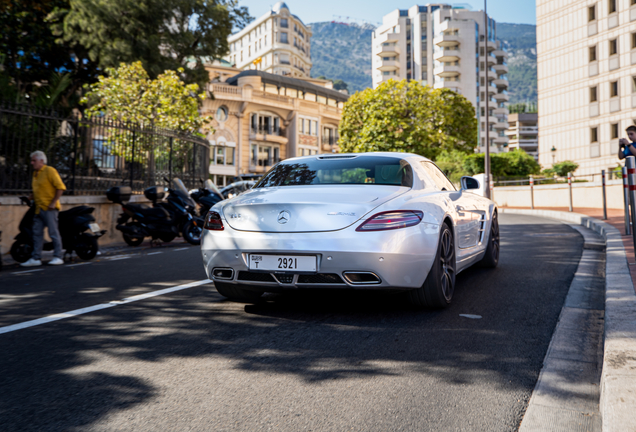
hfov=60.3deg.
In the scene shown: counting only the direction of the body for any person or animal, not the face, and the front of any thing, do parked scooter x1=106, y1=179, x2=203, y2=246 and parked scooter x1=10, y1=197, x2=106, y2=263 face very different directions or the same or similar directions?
very different directions

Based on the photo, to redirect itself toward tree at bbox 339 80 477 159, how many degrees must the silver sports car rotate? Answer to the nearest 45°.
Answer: approximately 45° to its left

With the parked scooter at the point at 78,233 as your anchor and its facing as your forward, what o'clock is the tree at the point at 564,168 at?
The tree is roughly at 5 o'clock from the parked scooter.

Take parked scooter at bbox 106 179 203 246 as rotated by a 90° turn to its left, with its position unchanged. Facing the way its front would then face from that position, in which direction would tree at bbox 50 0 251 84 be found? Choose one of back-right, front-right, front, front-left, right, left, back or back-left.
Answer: front

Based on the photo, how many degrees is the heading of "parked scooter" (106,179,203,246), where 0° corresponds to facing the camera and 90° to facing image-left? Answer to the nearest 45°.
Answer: approximately 270°

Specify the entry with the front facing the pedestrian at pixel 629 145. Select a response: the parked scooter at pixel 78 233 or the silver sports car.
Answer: the silver sports car

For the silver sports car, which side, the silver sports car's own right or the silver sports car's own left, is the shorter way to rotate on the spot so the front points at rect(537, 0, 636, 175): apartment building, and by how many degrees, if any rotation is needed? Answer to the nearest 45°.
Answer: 0° — it already faces it

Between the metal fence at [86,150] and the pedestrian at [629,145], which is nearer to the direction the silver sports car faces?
the pedestrian

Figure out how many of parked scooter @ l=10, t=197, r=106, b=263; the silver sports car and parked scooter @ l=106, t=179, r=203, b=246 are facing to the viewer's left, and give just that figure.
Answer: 1

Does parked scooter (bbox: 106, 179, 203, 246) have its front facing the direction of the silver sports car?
no

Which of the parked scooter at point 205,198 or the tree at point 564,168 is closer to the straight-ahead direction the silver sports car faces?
the tree

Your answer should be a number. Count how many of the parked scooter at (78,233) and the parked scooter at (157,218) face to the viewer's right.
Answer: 1

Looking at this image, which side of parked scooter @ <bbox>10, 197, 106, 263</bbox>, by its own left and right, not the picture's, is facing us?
left

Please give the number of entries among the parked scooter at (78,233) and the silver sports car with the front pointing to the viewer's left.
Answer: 1

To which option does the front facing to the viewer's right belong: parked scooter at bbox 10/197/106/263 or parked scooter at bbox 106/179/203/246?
parked scooter at bbox 106/179/203/246

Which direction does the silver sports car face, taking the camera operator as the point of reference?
facing away from the viewer and to the right of the viewer

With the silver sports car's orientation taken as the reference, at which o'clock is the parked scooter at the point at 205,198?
The parked scooter is roughly at 10 o'clock from the silver sports car.

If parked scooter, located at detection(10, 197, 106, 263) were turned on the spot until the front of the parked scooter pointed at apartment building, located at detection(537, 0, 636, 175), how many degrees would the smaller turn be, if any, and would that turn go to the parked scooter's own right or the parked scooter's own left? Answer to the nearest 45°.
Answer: approximately 135° to the parked scooter's own right

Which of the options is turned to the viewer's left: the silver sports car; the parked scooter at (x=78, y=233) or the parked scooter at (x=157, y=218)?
the parked scooter at (x=78, y=233)

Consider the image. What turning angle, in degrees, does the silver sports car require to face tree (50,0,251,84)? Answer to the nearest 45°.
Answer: approximately 90° to its left
